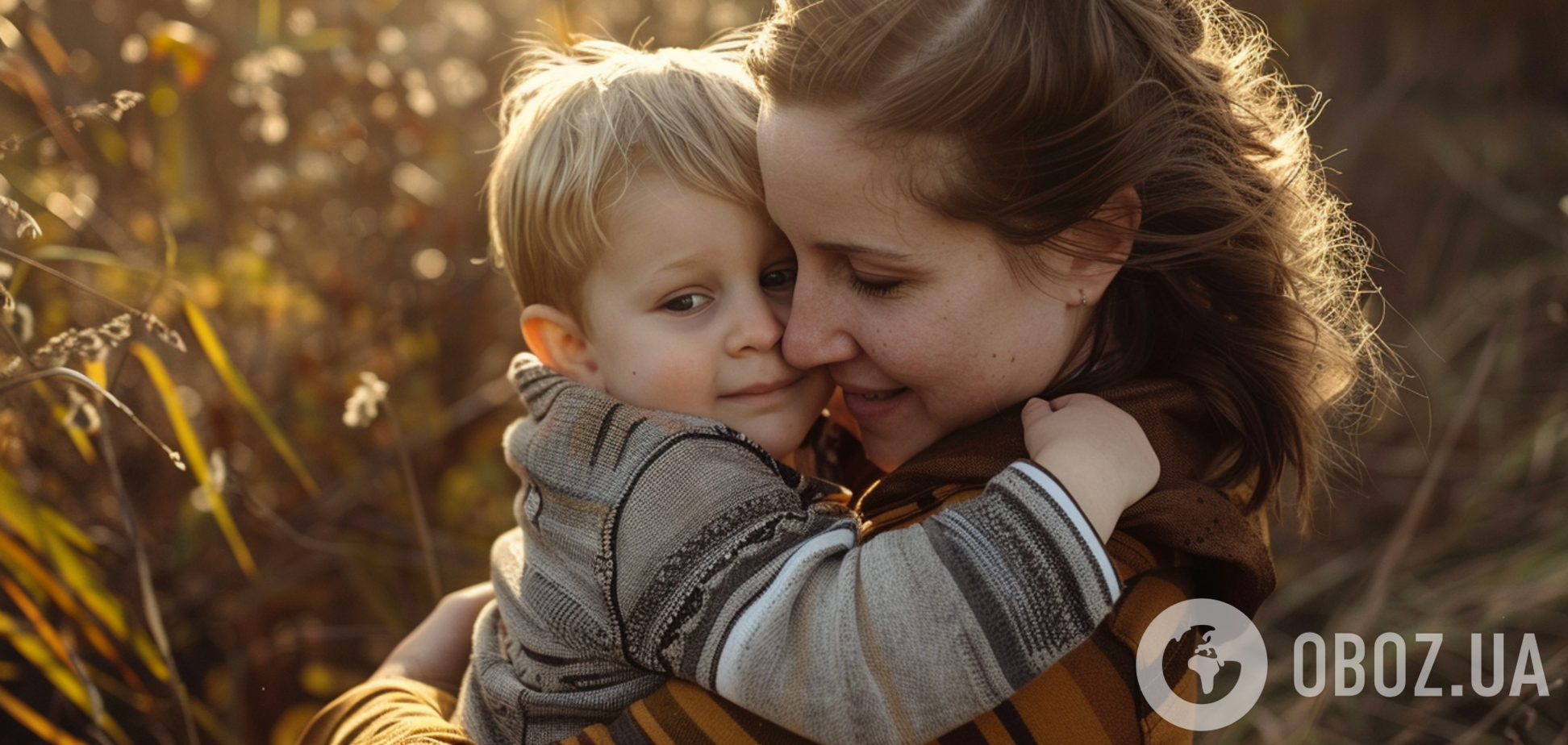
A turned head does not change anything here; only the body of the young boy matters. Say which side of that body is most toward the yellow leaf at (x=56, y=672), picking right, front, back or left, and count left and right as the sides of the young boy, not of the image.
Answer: back

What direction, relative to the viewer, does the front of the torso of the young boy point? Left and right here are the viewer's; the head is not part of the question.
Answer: facing to the right of the viewer

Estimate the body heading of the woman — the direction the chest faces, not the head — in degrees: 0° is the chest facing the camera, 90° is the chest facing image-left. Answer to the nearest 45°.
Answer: approximately 90°

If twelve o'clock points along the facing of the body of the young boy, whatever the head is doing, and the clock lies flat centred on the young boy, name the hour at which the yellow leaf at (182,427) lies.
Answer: The yellow leaf is roughly at 7 o'clock from the young boy.

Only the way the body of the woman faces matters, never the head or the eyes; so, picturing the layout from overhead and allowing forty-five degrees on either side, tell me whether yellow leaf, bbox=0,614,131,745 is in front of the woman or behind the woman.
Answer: in front

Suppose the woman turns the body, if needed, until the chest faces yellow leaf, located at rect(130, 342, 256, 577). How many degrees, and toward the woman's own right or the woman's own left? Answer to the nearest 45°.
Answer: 0° — they already face it

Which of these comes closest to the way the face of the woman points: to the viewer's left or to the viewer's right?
to the viewer's left

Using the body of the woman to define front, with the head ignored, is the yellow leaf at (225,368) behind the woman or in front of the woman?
in front

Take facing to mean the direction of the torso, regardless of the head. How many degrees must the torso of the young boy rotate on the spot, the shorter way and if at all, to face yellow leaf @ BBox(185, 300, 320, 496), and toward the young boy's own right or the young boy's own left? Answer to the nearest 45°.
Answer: approximately 135° to the young boy's own left
